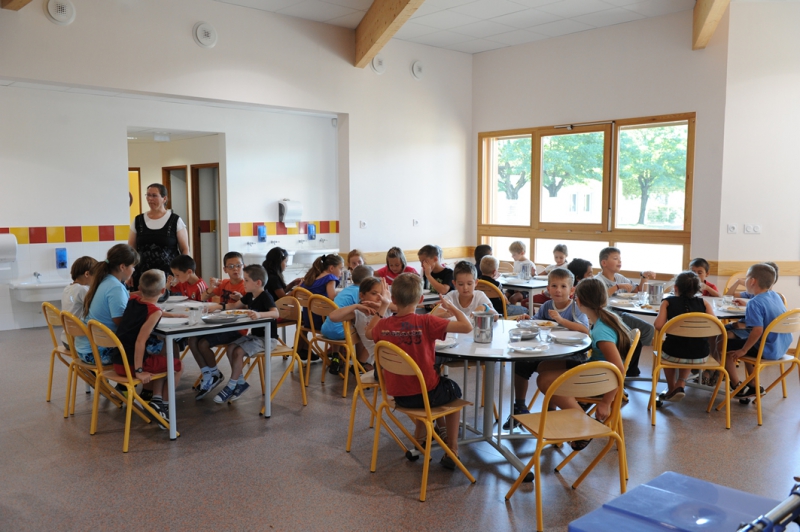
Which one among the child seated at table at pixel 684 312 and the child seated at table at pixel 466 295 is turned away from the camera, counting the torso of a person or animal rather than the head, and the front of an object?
the child seated at table at pixel 684 312

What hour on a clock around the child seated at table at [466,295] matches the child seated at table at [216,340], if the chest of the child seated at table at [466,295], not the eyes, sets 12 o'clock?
the child seated at table at [216,340] is roughly at 3 o'clock from the child seated at table at [466,295].

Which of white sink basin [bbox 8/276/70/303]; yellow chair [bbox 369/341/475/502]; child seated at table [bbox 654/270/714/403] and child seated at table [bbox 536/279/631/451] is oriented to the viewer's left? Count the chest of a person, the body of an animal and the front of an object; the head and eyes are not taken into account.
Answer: child seated at table [bbox 536/279/631/451]

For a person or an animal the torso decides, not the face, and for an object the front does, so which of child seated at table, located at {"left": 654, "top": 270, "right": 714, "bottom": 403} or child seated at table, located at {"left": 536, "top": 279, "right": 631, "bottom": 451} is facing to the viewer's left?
child seated at table, located at {"left": 536, "top": 279, "right": 631, "bottom": 451}

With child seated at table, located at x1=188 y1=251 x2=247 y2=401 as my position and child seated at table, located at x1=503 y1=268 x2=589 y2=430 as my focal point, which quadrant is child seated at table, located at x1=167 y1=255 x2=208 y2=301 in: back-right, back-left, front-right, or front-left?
back-left

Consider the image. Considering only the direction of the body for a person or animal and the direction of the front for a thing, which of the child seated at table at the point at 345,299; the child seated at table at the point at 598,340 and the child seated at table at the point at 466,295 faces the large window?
the child seated at table at the point at 345,299

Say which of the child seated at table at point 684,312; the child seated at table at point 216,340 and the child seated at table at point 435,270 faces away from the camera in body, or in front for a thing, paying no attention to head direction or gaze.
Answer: the child seated at table at point 684,312

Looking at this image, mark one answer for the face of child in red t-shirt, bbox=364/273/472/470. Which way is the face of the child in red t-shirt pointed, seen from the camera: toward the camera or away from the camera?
away from the camera

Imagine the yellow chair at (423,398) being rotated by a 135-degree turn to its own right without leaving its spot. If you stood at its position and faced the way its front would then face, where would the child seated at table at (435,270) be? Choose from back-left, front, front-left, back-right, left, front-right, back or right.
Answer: back

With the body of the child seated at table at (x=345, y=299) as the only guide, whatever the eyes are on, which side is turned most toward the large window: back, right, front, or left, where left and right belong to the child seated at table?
front

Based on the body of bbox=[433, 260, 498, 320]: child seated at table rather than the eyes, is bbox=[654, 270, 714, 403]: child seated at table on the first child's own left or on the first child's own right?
on the first child's own left
